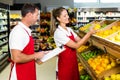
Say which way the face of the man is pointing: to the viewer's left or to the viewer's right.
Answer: to the viewer's right

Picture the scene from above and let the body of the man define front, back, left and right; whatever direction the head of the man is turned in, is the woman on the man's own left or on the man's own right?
on the man's own left

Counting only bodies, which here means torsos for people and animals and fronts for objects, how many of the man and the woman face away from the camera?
0

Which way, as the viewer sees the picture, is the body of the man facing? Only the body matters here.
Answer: to the viewer's right
